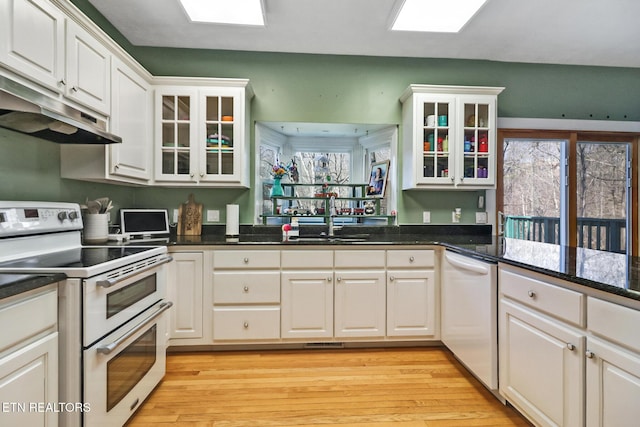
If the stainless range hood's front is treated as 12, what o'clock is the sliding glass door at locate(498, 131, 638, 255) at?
The sliding glass door is roughly at 11 o'clock from the stainless range hood.

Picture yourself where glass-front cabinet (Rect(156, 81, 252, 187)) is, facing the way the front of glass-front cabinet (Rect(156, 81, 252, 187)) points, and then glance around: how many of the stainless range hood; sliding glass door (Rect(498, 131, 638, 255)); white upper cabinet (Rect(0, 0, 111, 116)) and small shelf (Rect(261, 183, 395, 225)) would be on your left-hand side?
2

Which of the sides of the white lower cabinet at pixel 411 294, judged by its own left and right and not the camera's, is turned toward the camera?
front

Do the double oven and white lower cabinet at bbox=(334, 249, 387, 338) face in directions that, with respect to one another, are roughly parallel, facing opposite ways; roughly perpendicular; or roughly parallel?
roughly perpendicular

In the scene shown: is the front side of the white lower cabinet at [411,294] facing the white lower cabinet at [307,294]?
no

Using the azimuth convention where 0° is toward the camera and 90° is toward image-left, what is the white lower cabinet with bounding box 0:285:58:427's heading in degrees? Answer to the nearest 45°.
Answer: approximately 315°

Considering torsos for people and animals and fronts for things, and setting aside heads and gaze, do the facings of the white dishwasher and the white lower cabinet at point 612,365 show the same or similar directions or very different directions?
same or similar directions

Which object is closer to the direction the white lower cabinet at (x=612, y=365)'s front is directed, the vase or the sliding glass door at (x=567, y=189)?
the vase

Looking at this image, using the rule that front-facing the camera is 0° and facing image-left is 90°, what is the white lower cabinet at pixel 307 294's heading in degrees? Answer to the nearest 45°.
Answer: approximately 0°

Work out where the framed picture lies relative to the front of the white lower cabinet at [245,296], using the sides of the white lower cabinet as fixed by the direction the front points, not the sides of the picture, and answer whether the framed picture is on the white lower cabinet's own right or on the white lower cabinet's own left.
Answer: on the white lower cabinet's own left

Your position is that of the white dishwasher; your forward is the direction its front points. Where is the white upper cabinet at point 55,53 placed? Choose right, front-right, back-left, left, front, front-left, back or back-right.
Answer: front

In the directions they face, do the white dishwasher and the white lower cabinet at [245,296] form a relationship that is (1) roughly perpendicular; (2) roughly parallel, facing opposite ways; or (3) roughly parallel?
roughly perpendicular

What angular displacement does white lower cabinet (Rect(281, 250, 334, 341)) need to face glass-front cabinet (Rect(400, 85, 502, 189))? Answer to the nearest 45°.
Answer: approximately 90° to its left

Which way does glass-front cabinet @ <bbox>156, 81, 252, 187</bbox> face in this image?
toward the camera

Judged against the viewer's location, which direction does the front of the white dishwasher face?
facing the viewer and to the left of the viewer

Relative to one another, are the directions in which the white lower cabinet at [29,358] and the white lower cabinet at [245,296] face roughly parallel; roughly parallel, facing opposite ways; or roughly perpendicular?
roughly perpendicular

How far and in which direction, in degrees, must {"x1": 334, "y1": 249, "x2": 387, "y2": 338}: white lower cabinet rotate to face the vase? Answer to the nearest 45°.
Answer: approximately 135° to its right

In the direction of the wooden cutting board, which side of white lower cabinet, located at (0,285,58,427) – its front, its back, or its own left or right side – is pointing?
left

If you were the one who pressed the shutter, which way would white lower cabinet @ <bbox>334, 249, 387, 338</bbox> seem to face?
facing the viewer
